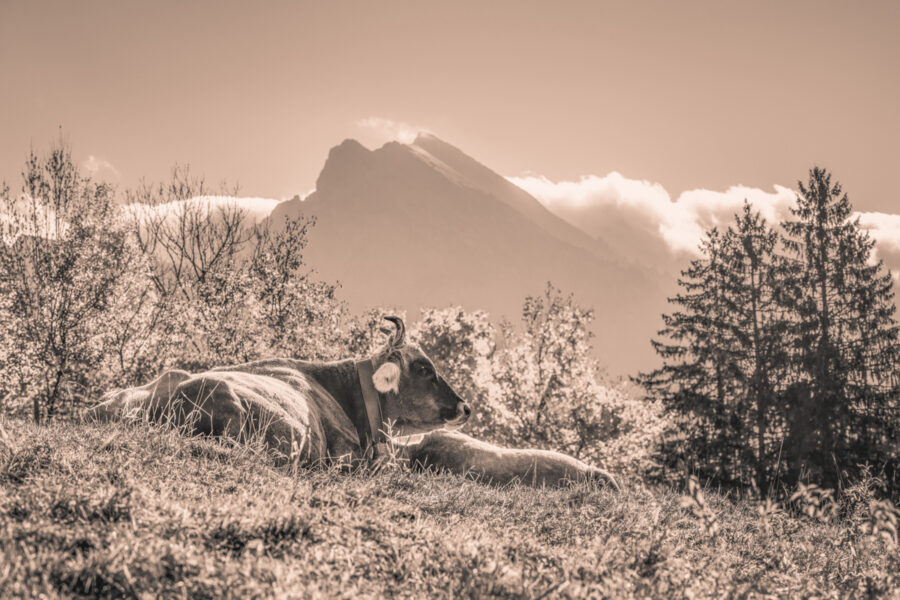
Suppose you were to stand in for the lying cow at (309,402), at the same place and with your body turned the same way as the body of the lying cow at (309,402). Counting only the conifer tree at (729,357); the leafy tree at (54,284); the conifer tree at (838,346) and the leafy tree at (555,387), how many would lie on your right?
0

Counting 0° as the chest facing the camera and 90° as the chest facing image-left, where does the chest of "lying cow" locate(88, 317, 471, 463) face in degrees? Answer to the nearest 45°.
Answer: approximately 270°

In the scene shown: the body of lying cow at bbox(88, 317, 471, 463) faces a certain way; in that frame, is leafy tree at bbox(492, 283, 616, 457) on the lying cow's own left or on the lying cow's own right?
on the lying cow's own left

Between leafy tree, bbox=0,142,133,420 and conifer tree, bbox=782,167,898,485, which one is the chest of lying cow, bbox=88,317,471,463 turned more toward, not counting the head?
the conifer tree

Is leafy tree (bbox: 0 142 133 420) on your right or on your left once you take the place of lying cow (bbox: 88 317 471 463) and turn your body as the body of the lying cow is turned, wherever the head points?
on your left

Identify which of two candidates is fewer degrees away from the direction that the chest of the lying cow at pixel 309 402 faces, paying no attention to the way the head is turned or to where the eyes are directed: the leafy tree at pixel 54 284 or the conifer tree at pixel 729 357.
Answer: the conifer tree

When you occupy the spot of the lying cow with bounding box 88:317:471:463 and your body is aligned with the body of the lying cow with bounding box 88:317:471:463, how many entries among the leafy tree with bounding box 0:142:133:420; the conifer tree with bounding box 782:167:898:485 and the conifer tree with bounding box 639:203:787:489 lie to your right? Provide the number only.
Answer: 0

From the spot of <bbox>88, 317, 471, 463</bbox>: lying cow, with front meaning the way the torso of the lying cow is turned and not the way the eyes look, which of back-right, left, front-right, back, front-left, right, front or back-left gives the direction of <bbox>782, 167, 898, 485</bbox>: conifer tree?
front-left

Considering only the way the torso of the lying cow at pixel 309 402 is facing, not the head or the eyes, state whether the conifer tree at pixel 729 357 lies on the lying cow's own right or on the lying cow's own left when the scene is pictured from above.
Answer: on the lying cow's own left
